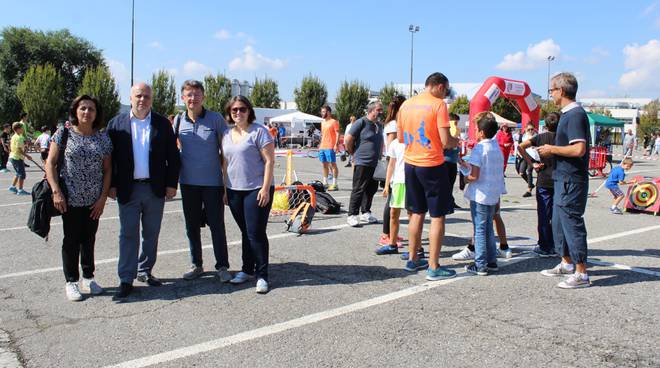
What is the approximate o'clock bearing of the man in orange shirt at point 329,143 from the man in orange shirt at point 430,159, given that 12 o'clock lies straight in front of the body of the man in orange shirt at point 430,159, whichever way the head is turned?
the man in orange shirt at point 329,143 is roughly at 10 o'clock from the man in orange shirt at point 430,159.

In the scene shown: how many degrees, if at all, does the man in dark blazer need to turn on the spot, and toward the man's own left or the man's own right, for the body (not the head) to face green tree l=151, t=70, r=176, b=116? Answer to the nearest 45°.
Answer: approximately 180°

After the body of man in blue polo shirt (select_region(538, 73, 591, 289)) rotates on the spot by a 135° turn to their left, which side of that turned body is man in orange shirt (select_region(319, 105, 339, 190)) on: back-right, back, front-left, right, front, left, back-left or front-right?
back

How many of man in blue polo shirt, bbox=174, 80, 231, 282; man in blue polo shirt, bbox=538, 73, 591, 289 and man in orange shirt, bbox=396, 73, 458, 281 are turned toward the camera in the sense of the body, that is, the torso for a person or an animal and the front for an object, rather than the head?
1

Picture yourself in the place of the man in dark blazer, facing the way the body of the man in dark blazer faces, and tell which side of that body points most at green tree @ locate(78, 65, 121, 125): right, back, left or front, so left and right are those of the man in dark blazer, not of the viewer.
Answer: back

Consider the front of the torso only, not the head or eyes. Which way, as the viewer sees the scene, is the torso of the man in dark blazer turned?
toward the camera

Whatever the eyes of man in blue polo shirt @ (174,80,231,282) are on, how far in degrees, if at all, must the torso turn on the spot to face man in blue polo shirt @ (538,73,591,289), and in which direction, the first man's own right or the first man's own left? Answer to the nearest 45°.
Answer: approximately 90° to the first man's own left

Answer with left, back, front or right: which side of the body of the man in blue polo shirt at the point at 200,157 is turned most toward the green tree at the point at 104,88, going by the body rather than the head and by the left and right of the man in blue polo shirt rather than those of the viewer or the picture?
back

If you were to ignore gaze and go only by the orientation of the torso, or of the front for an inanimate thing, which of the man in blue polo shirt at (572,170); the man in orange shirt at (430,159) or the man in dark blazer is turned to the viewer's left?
the man in blue polo shirt

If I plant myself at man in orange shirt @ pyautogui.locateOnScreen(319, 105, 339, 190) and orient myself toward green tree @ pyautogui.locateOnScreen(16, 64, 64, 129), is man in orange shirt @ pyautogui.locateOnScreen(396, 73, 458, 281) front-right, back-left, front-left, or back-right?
back-left

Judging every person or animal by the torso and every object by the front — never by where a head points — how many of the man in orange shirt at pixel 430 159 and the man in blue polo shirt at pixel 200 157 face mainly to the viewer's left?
0

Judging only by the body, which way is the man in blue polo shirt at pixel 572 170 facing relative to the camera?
to the viewer's left

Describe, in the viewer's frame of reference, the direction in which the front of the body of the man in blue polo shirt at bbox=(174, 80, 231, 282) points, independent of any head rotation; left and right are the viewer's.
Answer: facing the viewer

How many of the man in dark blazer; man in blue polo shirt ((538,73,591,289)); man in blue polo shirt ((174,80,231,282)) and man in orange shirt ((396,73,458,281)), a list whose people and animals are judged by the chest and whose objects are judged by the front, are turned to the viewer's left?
1

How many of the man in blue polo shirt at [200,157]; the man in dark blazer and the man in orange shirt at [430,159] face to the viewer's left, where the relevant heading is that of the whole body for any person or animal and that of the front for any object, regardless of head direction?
0
